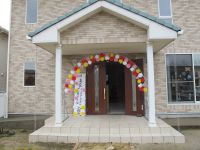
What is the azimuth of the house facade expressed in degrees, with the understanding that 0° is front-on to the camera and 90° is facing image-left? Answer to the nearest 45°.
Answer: approximately 0°
